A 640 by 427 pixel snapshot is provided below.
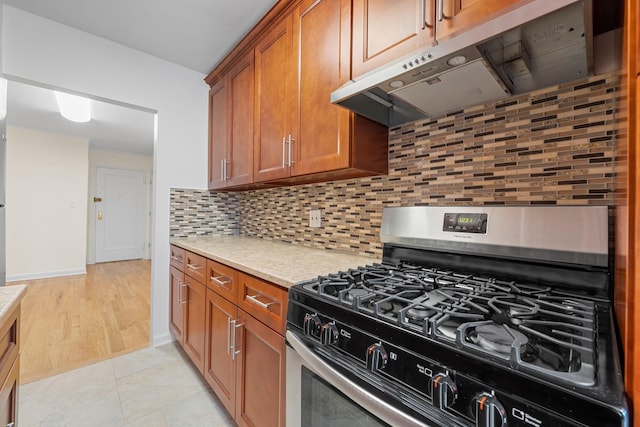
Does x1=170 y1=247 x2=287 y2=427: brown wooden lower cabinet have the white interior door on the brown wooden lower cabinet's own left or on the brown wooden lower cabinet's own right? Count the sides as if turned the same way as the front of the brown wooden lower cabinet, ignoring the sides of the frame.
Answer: on the brown wooden lower cabinet's own right

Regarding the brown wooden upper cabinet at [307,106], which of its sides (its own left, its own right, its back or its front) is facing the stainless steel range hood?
left

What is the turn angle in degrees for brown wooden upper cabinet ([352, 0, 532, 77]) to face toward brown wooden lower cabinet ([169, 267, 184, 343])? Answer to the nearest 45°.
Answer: approximately 45° to its right

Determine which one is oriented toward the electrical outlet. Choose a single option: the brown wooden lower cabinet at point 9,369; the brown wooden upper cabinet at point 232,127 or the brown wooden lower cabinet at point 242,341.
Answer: the brown wooden lower cabinet at point 9,369

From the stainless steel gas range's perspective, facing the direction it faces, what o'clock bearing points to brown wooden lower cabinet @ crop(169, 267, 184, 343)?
The brown wooden lower cabinet is roughly at 2 o'clock from the stainless steel gas range.

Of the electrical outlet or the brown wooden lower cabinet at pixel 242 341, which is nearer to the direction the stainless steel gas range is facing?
the brown wooden lower cabinet

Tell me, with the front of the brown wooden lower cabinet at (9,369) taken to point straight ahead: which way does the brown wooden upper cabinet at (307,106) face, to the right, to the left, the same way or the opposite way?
the opposite way

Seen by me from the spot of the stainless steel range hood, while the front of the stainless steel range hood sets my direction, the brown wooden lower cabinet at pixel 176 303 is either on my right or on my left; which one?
on my right

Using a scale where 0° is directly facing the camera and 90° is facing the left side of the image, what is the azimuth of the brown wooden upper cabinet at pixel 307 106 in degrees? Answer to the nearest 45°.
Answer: approximately 45°

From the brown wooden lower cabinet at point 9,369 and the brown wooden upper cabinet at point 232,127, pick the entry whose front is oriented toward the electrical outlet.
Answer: the brown wooden lower cabinet

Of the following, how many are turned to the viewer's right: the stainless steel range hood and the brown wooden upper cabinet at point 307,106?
0

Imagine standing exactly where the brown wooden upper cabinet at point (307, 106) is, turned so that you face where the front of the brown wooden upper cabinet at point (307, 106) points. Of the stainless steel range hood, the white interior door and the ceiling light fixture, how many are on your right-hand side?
2

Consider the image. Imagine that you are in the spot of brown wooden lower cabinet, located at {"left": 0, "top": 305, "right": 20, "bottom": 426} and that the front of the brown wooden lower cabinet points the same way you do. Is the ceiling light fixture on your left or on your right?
on your left

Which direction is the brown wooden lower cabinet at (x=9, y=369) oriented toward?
to the viewer's right
